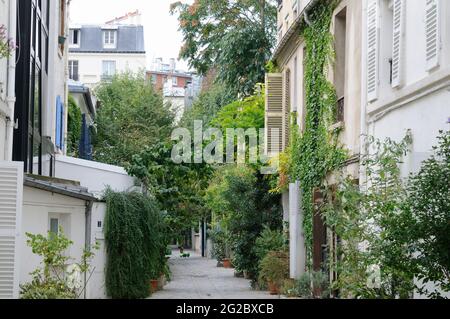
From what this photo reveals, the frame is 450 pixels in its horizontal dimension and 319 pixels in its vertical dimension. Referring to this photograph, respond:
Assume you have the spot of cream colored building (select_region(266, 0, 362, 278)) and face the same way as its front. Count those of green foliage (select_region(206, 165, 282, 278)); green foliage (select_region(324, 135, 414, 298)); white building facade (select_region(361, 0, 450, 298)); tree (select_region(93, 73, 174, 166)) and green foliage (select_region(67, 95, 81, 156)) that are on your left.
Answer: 2

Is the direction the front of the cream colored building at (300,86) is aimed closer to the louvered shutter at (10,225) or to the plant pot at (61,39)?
the plant pot

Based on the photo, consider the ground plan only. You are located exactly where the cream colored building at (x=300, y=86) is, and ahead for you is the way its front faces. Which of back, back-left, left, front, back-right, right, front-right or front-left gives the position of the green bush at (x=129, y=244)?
front

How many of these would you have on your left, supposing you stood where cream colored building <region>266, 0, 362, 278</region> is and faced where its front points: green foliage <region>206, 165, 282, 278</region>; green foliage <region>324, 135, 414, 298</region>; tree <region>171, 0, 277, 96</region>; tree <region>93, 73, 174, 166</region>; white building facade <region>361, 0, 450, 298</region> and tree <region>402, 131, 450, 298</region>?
3

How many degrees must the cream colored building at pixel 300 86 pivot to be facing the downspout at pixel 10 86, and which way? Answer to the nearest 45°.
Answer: approximately 45° to its left

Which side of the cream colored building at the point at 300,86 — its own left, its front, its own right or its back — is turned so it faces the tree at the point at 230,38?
right

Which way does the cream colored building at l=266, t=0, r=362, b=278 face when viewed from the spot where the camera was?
facing to the left of the viewer

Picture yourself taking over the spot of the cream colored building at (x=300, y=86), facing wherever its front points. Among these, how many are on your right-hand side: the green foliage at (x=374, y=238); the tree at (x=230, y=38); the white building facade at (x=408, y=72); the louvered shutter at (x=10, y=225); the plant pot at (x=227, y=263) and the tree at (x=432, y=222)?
2

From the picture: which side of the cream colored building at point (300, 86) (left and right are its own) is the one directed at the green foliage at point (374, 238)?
left
